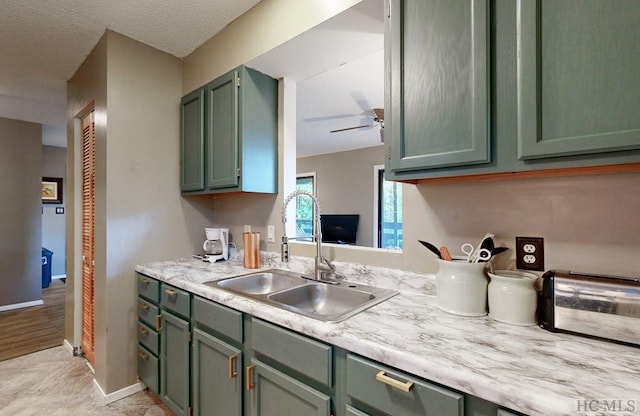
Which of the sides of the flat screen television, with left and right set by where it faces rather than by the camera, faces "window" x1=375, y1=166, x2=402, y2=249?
left

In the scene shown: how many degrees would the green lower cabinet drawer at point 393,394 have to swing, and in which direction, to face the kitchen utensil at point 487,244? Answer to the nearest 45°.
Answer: approximately 180°

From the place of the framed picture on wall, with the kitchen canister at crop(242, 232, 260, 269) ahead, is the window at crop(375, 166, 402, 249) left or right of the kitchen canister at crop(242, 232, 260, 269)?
left

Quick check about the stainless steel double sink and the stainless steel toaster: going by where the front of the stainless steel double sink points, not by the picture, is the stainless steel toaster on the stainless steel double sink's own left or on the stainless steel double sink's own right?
on the stainless steel double sink's own left

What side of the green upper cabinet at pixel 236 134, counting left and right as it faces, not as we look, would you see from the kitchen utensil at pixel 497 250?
left

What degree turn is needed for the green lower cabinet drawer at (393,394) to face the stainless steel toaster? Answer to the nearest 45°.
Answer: approximately 135° to its left
